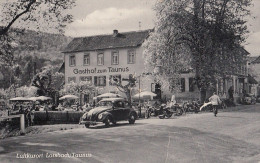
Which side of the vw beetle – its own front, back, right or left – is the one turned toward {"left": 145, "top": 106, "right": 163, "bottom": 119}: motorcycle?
back

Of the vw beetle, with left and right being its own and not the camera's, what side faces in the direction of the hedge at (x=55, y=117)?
right

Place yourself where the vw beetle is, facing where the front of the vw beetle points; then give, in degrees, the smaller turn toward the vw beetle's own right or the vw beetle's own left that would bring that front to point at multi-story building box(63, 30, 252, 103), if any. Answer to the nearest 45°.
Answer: approximately 135° to the vw beetle's own right

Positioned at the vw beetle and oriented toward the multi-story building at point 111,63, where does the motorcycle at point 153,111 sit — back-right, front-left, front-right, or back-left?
front-right

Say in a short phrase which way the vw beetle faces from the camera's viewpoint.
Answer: facing the viewer and to the left of the viewer

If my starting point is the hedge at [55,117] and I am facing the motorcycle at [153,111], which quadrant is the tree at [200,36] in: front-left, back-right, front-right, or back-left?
front-left

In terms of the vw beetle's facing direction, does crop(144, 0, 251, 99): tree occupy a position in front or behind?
behind
